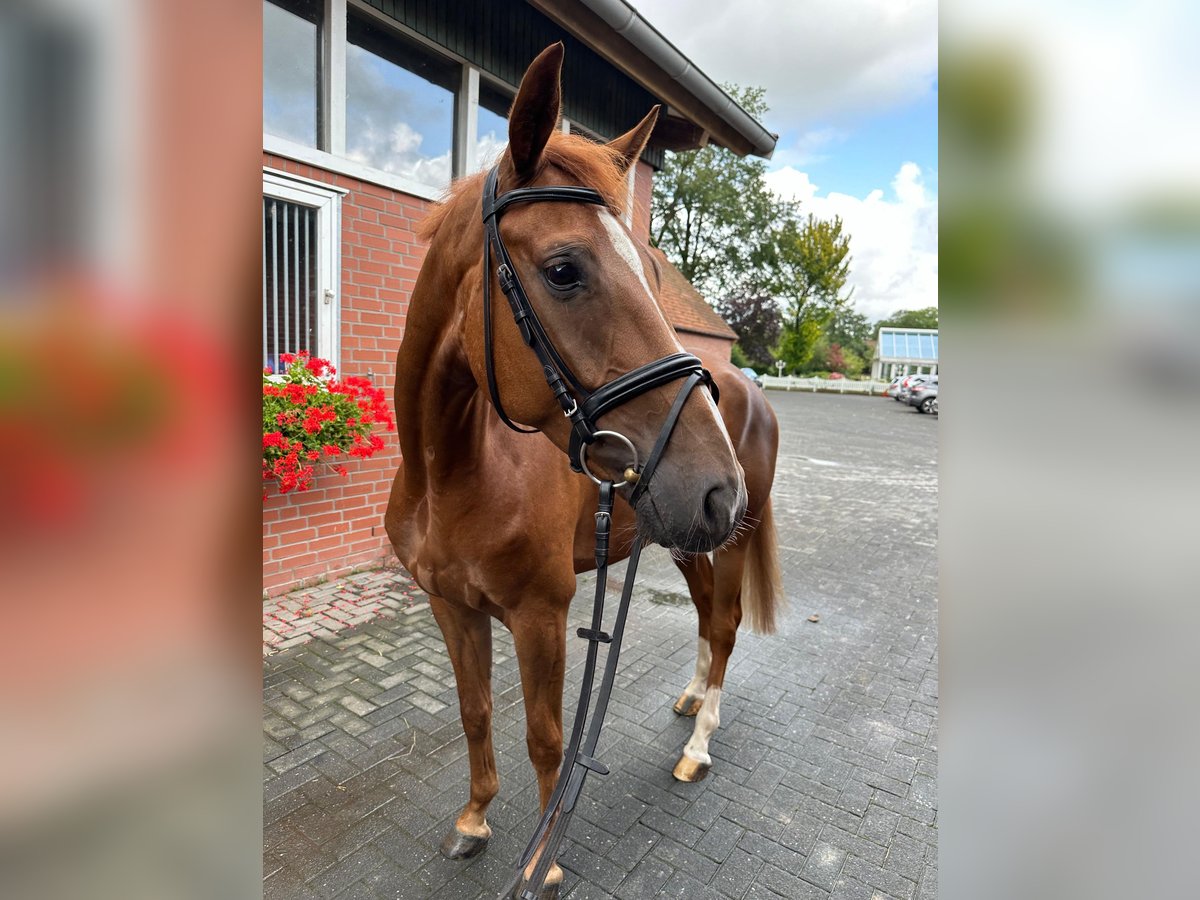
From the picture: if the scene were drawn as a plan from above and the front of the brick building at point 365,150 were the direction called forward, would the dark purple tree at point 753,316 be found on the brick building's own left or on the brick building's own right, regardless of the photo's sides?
on the brick building's own left

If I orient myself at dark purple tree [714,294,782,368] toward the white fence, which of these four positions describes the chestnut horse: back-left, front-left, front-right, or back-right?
front-right

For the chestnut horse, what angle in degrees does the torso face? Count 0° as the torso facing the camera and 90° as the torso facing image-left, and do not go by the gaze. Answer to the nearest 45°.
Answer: approximately 45°

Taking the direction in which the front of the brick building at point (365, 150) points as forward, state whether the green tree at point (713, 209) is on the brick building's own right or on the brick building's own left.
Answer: on the brick building's own left

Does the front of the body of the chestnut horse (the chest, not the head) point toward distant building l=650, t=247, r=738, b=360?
no

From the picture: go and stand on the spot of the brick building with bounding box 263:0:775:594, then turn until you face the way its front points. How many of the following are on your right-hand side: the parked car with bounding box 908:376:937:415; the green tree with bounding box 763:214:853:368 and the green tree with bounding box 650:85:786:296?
0

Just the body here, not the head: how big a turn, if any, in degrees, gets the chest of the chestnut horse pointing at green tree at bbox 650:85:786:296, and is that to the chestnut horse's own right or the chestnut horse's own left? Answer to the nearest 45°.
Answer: approximately 135° to the chestnut horse's own right

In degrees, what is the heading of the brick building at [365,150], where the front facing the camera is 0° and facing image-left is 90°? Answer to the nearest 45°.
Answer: approximately 315°

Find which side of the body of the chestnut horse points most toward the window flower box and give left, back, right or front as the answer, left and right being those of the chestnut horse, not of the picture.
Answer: right

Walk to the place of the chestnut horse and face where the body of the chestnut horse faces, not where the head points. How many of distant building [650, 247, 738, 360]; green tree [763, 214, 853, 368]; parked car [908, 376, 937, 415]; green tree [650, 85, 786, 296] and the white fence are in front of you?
0

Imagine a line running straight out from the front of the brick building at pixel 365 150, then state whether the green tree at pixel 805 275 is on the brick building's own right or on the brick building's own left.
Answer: on the brick building's own left

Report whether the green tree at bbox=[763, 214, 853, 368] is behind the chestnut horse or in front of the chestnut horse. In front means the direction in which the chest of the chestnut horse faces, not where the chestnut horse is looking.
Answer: behind

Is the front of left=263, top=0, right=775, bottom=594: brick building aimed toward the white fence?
no
